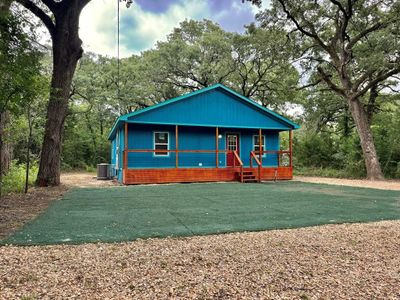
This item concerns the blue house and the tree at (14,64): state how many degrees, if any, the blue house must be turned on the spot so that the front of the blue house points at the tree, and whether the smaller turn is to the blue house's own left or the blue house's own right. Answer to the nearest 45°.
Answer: approximately 45° to the blue house's own right

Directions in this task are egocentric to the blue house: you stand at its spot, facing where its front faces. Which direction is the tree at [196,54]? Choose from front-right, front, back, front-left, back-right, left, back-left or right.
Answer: back

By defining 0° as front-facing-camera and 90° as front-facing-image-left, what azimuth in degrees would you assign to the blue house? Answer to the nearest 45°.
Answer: approximately 0°

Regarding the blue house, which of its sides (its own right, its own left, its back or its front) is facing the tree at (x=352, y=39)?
left

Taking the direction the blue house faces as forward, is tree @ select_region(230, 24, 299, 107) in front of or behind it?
behind

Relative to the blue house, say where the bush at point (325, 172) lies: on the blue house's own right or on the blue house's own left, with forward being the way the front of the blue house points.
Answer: on the blue house's own left
